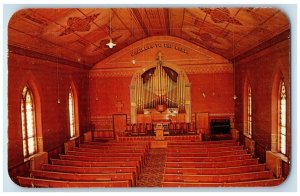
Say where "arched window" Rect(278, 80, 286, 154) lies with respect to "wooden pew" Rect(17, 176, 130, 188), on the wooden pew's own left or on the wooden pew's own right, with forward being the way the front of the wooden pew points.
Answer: on the wooden pew's own right

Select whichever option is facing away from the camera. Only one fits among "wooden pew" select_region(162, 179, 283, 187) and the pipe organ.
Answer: the wooden pew

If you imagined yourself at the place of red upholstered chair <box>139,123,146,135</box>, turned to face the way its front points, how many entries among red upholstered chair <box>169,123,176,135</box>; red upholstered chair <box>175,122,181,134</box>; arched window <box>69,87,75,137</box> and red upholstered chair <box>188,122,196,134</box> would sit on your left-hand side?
3

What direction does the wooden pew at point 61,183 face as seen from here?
away from the camera

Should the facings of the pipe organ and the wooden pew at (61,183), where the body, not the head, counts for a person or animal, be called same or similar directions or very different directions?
very different directions

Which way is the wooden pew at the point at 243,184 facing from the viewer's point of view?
away from the camera
